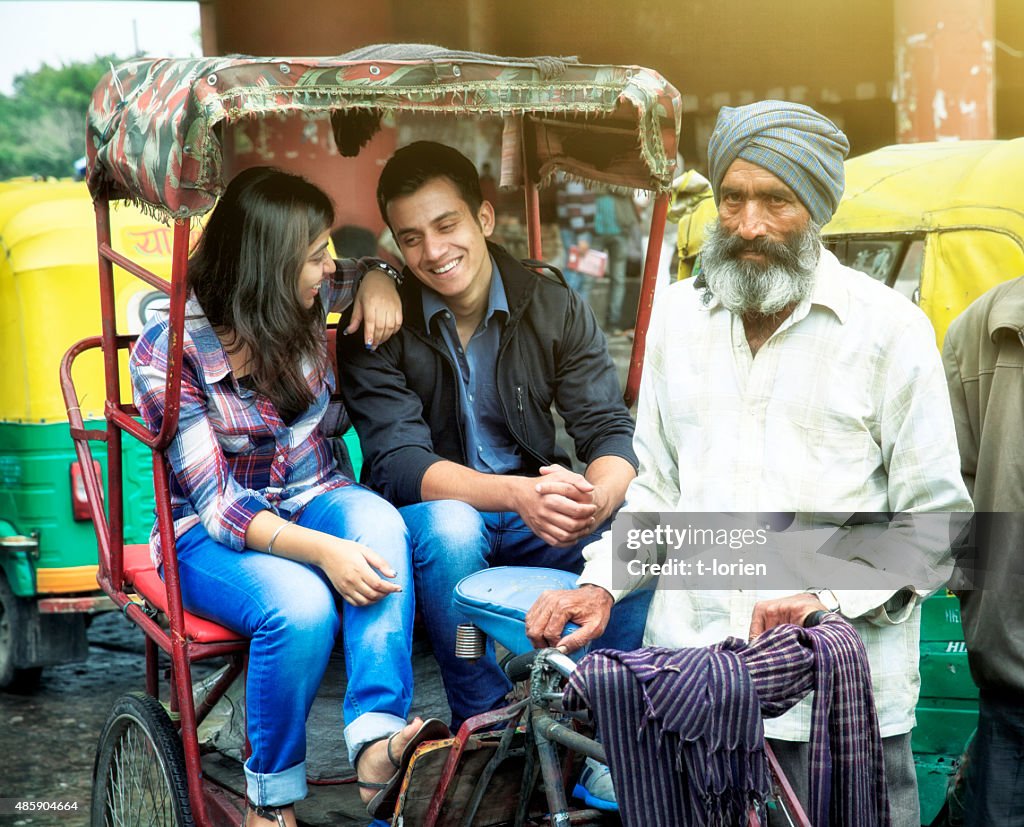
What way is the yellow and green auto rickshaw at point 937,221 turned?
to the viewer's left

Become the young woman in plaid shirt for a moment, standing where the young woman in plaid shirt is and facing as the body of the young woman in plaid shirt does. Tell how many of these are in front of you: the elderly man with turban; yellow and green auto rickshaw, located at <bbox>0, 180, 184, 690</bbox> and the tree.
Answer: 1

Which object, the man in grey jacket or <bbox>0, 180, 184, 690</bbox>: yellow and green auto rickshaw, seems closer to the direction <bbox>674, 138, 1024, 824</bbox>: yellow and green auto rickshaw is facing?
the yellow and green auto rickshaw

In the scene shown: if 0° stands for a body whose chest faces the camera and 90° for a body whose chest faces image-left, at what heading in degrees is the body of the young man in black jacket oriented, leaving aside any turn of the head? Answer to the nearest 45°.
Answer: approximately 0°

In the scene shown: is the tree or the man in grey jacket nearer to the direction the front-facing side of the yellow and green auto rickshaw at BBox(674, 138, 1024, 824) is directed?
the tree

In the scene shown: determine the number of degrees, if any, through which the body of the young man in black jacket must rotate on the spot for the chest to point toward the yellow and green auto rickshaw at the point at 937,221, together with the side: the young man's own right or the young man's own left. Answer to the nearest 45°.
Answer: approximately 135° to the young man's own left

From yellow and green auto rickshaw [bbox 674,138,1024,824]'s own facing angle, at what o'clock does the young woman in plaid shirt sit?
The young woman in plaid shirt is roughly at 10 o'clock from the yellow and green auto rickshaw.

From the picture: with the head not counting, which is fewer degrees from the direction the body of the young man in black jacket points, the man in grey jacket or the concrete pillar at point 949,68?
the man in grey jacket

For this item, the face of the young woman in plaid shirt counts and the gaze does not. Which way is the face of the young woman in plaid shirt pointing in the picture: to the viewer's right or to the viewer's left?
to the viewer's right

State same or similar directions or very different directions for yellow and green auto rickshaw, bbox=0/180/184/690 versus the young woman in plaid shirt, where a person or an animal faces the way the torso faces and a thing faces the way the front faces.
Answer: very different directions
